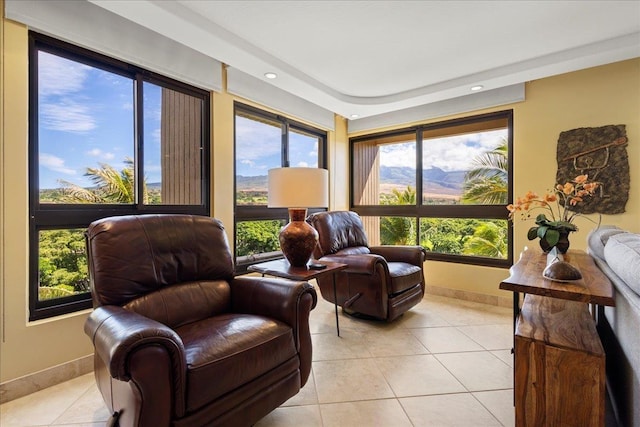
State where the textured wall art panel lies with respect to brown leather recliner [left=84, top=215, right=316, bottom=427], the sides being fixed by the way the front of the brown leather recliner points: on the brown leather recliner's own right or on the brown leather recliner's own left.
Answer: on the brown leather recliner's own left

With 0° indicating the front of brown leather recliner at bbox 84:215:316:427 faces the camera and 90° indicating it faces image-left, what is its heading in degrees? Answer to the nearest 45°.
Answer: approximately 315°

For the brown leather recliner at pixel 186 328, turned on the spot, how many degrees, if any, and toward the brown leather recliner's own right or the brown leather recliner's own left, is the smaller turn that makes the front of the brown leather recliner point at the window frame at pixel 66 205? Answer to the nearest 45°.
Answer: approximately 180°

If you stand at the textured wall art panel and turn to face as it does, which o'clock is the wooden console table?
The wooden console table is roughly at 12 o'clock from the textured wall art panel.

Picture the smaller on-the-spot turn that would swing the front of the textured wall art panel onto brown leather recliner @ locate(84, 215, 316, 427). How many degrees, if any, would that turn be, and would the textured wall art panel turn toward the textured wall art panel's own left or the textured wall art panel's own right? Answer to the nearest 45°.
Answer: approximately 45° to the textured wall art panel's own right

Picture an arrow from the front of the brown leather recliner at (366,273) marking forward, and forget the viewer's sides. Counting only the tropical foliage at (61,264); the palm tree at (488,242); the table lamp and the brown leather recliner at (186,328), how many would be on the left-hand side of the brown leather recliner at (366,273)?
1

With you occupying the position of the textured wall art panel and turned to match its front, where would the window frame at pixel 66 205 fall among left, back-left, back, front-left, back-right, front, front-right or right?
front-right

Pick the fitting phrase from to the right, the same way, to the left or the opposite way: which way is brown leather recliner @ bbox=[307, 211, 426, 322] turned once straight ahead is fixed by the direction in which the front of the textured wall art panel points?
to the left

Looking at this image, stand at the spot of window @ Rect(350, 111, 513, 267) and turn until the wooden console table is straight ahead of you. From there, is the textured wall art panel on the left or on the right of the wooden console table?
left

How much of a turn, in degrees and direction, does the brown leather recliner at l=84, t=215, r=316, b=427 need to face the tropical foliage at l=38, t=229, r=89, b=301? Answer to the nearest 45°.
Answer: approximately 180°

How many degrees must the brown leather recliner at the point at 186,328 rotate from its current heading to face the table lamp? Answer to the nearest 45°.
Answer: approximately 90° to its left

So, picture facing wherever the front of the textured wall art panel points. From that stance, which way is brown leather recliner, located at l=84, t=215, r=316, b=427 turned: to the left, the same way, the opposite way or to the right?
to the left
